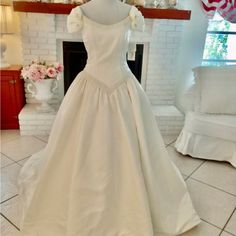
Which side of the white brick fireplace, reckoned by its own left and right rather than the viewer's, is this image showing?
front

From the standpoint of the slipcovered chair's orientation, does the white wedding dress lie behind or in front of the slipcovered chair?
in front

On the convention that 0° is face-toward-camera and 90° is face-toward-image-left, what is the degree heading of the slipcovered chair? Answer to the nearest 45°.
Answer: approximately 45°

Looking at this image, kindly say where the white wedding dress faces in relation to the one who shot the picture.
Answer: facing the viewer

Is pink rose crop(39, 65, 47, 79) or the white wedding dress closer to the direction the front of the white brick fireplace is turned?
the white wedding dress

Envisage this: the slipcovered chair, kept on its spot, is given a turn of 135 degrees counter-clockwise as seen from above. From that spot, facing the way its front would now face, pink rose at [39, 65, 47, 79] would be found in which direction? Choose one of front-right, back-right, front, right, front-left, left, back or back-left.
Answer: back

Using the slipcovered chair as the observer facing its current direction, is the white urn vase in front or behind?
in front

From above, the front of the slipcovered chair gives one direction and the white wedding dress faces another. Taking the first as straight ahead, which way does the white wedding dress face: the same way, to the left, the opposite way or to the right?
to the left

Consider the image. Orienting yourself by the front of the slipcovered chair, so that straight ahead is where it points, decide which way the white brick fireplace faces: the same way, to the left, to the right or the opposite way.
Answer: to the left

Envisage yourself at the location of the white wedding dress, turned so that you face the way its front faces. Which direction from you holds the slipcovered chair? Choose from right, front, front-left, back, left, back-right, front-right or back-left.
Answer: back-left

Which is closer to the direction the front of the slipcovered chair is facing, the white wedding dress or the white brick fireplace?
the white wedding dress

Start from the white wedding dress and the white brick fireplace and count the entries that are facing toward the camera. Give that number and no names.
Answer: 2
